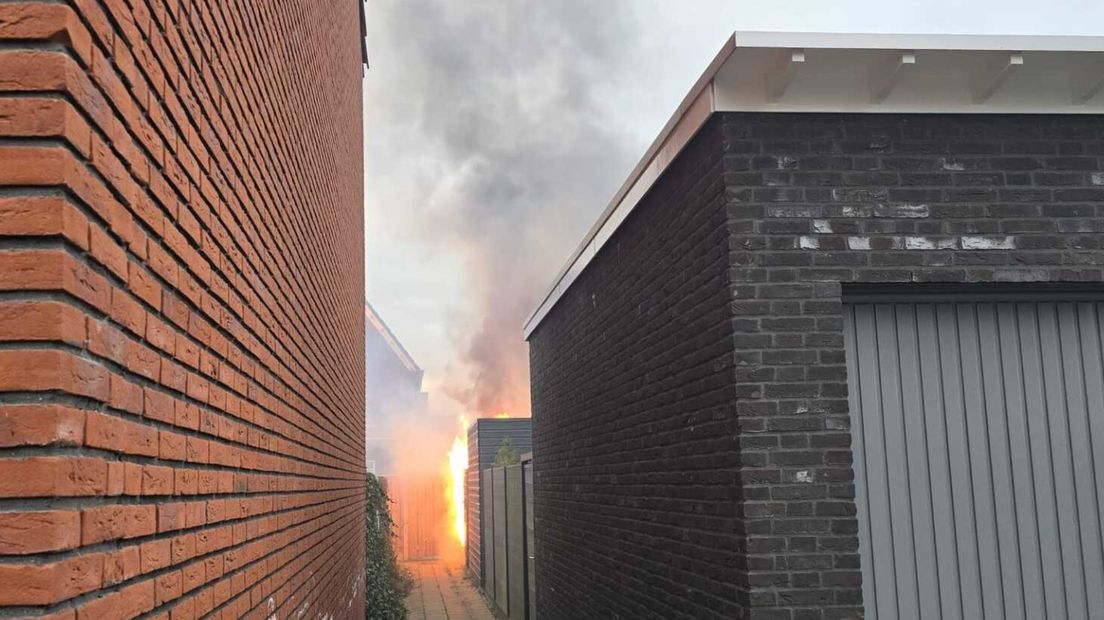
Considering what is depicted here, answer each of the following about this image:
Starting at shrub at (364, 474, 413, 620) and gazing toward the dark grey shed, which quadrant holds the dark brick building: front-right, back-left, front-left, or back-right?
back-right

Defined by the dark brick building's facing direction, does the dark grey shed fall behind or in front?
behind

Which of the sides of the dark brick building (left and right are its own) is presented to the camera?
front

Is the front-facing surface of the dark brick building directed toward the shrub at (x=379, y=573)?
no

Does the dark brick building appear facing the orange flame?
no

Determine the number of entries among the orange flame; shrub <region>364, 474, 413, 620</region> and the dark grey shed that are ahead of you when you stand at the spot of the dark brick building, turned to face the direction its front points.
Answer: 0
